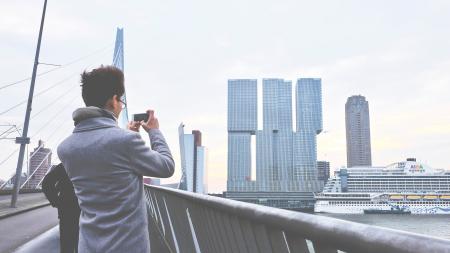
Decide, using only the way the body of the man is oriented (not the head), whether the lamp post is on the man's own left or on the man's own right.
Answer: on the man's own left

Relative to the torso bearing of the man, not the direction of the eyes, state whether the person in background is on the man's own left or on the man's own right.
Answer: on the man's own left

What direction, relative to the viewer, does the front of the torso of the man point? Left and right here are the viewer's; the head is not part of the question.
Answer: facing away from the viewer and to the right of the viewer

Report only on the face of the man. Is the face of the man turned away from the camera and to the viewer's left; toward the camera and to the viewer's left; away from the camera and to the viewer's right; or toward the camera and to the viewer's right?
away from the camera and to the viewer's right
